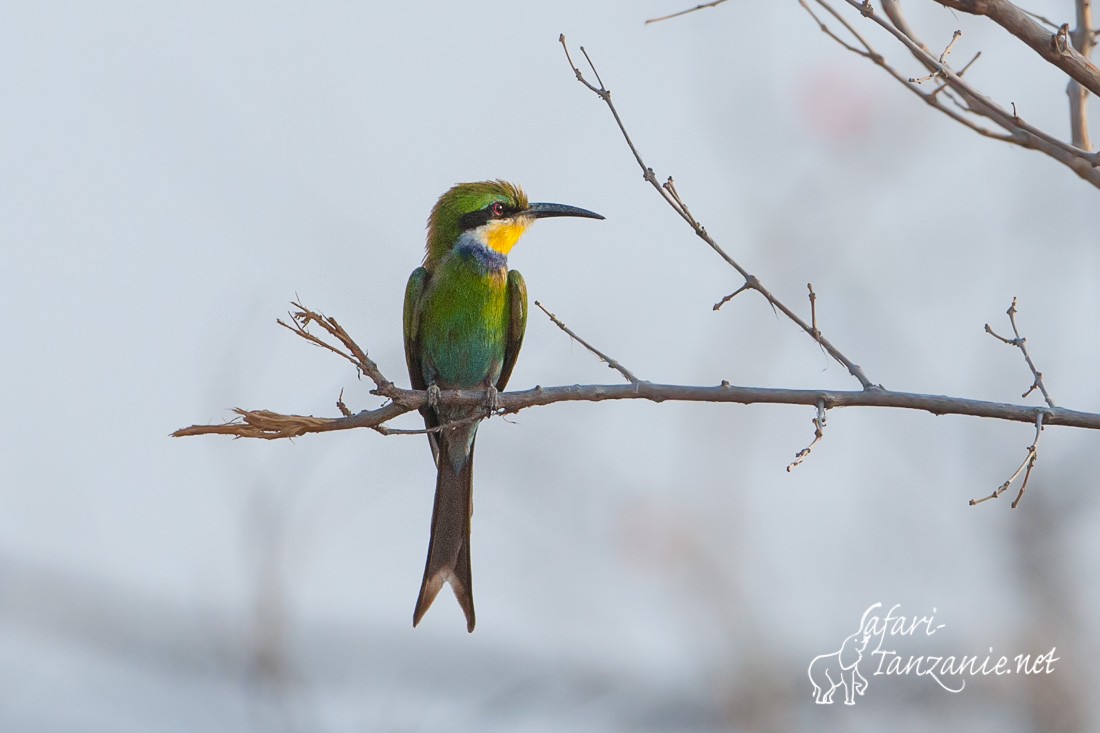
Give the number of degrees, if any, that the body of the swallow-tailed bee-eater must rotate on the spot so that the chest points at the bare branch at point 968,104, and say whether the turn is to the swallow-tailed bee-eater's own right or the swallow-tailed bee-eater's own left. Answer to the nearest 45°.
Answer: approximately 45° to the swallow-tailed bee-eater's own left

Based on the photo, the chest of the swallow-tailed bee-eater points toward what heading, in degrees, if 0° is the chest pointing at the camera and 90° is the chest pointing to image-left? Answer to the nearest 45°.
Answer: approximately 0°
